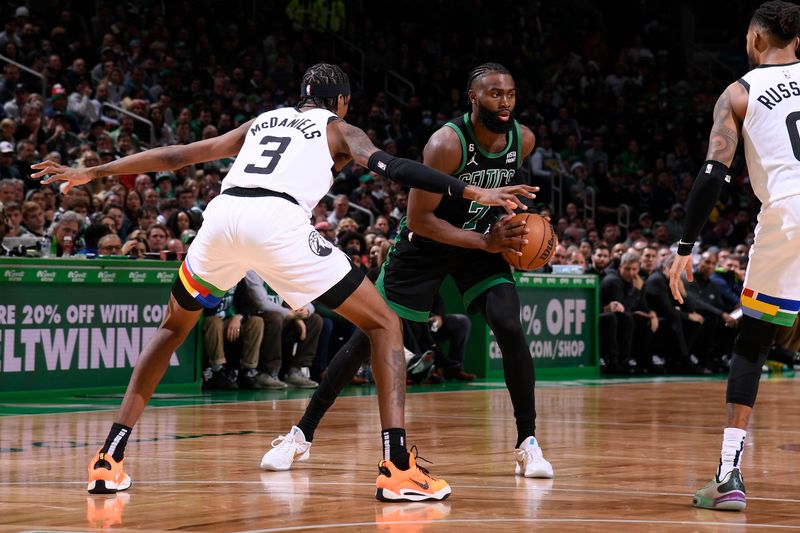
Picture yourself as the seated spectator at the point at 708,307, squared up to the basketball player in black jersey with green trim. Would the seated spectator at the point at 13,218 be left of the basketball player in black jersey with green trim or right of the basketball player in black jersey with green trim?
right

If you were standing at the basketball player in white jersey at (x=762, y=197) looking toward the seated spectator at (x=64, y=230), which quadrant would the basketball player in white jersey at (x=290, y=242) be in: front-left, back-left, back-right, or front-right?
front-left

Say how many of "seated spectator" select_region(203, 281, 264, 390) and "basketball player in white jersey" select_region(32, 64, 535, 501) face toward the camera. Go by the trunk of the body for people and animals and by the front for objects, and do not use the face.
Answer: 1

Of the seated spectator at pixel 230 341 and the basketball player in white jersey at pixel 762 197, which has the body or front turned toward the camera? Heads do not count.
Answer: the seated spectator

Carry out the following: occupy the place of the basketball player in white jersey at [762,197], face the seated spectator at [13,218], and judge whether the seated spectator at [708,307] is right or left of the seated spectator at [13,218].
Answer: right

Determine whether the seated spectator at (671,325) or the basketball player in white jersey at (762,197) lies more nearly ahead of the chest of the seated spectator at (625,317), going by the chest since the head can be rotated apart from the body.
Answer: the basketball player in white jersey

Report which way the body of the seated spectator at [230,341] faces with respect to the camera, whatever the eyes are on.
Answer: toward the camera

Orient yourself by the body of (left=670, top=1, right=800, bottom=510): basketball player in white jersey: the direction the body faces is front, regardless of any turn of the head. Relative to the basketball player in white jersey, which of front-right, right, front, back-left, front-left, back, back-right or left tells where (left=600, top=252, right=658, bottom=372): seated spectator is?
front-right

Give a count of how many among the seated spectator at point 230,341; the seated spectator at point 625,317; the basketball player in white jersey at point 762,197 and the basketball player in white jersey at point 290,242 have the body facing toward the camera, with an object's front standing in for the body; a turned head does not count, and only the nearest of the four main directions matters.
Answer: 2

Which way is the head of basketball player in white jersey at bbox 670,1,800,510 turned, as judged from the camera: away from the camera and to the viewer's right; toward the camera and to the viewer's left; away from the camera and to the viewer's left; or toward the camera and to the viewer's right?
away from the camera and to the viewer's left

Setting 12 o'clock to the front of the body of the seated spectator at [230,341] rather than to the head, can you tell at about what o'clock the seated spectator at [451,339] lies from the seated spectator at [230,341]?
the seated spectator at [451,339] is roughly at 8 o'clock from the seated spectator at [230,341].

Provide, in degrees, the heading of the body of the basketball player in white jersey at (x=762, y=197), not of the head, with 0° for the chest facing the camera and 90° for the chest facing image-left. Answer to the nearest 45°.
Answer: approximately 135°

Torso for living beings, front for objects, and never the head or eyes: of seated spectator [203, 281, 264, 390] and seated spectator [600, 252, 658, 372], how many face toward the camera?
2

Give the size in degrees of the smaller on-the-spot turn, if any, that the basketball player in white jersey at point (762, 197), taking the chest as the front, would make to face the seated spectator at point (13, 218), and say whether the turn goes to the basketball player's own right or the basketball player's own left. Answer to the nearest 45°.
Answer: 0° — they already face them

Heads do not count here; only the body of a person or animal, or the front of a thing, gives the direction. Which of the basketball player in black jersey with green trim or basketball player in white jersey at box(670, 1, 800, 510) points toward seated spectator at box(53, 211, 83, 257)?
the basketball player in white jersey

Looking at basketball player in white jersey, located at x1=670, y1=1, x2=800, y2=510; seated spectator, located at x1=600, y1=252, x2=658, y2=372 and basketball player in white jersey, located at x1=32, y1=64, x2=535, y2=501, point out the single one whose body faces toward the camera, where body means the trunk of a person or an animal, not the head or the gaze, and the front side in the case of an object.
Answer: the seated spectator

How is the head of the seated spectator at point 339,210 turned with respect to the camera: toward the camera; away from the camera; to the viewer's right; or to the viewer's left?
toward the camera

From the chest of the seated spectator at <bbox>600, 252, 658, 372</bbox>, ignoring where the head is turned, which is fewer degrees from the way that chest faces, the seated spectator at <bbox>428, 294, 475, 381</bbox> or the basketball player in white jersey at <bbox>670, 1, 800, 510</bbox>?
the basketball player in white jersey
